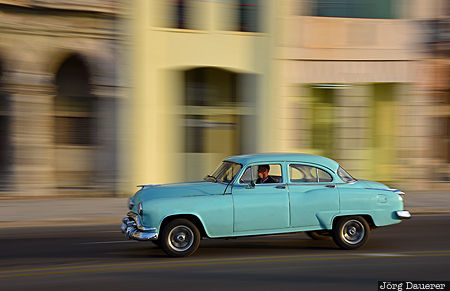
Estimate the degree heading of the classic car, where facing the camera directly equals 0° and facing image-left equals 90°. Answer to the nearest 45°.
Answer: approximately 90°
